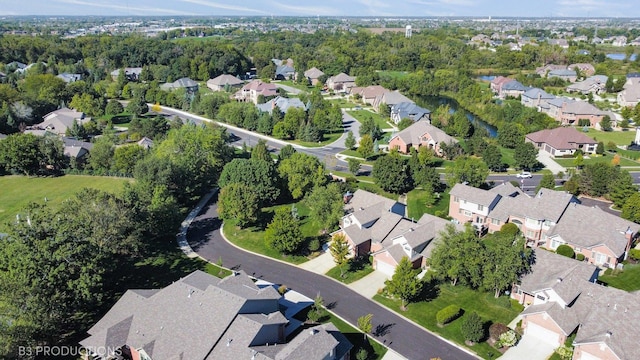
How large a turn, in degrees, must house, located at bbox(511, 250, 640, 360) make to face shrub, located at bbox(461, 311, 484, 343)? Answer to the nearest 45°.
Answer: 0° — it already faces it

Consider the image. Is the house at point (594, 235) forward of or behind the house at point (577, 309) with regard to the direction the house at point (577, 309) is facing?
behind

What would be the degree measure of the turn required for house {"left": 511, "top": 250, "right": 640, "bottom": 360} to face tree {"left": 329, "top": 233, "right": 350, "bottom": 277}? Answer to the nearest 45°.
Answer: approximately 45° to its right

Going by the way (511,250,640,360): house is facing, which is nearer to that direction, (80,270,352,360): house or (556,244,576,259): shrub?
the house

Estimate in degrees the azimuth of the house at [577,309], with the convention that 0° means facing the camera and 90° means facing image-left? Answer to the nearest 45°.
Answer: approximately 45°

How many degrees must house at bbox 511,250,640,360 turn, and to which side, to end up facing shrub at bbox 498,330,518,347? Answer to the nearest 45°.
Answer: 0° — it already faces it

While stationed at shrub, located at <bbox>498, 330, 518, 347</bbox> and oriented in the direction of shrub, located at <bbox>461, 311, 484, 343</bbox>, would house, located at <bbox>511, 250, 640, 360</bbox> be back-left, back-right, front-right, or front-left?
back-right

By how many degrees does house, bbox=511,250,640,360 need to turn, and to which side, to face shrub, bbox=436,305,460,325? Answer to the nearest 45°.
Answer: approximately 45° to its right
